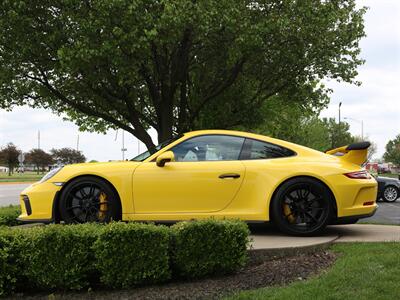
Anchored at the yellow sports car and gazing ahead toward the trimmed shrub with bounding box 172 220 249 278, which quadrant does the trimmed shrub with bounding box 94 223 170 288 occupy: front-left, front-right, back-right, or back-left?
front-right

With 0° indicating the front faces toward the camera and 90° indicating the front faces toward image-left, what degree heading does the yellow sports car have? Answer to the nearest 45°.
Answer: approximately 90°

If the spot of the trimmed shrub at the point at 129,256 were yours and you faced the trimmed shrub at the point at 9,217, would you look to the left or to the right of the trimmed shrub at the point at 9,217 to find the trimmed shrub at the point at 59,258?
left

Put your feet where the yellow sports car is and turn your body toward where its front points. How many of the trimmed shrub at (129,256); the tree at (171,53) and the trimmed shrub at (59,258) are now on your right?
1

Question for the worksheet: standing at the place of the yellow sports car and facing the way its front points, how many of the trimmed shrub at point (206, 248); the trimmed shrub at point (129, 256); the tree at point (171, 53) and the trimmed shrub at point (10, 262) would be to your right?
1

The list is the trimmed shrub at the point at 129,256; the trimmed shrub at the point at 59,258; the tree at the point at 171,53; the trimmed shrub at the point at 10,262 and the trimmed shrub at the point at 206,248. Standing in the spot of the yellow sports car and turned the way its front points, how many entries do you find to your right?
1

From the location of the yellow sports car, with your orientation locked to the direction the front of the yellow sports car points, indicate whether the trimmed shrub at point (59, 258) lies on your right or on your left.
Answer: on your left

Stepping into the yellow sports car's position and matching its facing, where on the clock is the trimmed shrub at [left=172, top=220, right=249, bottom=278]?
The trimmed shrub is roughly at 9 o'clock from the yellow sports car.

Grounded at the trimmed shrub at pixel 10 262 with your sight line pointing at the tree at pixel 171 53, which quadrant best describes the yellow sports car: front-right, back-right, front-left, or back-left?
front-right

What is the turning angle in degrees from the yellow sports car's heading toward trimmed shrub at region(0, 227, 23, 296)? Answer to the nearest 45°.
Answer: approximately 45° to its left

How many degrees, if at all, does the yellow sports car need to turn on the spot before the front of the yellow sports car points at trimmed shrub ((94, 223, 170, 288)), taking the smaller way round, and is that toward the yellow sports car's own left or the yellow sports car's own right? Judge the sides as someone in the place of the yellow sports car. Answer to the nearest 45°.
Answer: approximately 45° to the yellow sports car's own left

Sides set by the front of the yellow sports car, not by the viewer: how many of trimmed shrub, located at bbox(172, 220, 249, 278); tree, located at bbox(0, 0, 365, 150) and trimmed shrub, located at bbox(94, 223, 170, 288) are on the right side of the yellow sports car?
1

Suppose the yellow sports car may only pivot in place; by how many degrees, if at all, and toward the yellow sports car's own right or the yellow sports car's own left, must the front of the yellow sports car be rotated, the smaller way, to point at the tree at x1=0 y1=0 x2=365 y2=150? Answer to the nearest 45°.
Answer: approximately 90° to the yellow sports car's own right

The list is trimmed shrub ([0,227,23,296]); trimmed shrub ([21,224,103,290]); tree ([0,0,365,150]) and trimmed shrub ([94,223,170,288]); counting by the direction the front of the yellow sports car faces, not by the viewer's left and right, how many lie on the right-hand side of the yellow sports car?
1
